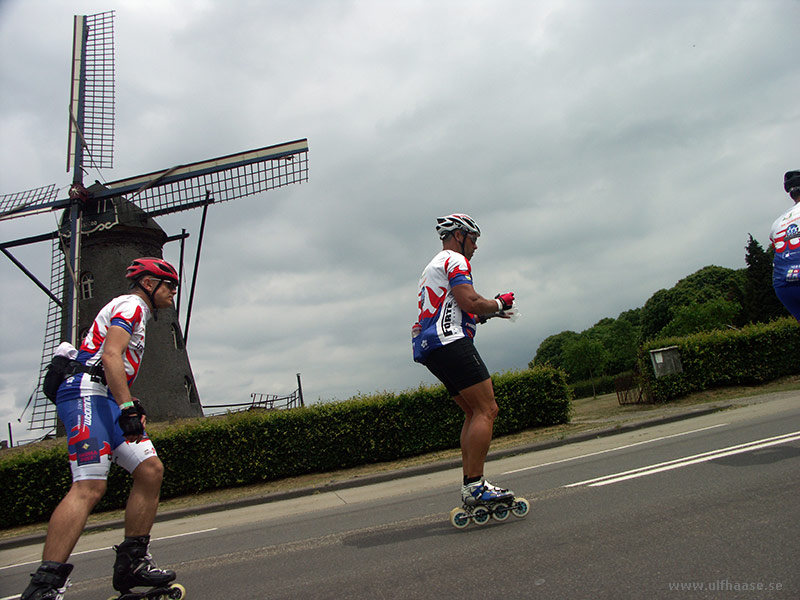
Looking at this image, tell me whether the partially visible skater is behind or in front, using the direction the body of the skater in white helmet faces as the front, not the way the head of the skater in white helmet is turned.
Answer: in front

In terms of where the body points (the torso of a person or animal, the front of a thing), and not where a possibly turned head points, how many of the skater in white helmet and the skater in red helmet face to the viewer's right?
2

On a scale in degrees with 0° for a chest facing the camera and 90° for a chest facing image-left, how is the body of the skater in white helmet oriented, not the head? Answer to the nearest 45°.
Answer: approximately 270°

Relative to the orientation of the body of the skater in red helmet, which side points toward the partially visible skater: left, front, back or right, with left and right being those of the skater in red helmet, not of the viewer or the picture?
front

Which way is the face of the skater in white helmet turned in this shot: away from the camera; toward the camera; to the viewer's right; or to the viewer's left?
to the viewer's right

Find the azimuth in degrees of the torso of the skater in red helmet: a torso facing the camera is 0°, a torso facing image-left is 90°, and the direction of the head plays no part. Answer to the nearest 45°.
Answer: approximately 270°

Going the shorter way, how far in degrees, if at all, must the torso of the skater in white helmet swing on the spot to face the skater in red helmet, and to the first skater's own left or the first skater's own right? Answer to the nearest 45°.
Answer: approximately 135° to the first skater's own right

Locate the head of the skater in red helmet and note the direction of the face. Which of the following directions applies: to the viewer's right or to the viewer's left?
to the viewer's right
